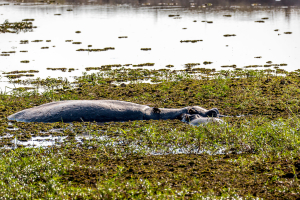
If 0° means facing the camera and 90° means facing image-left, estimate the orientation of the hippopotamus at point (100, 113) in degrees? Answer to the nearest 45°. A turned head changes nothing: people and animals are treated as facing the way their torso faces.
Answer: approximately 270°

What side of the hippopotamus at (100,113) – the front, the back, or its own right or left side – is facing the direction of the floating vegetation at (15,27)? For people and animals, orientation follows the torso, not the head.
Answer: left
